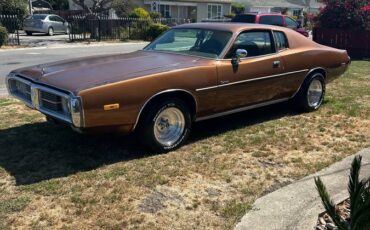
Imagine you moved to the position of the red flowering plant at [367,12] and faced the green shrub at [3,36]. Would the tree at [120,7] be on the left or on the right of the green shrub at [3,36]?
right

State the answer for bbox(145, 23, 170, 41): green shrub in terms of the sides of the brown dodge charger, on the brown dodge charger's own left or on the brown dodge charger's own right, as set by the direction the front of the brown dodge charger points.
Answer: on the brown dodge charger's own right

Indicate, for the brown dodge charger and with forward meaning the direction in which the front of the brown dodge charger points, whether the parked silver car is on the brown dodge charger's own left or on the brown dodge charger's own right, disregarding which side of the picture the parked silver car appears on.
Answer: on the brown dodge charger's own right

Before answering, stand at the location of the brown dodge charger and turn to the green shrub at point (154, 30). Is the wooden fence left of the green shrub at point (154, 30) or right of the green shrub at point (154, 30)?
right

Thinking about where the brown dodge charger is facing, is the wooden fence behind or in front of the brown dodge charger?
behind
